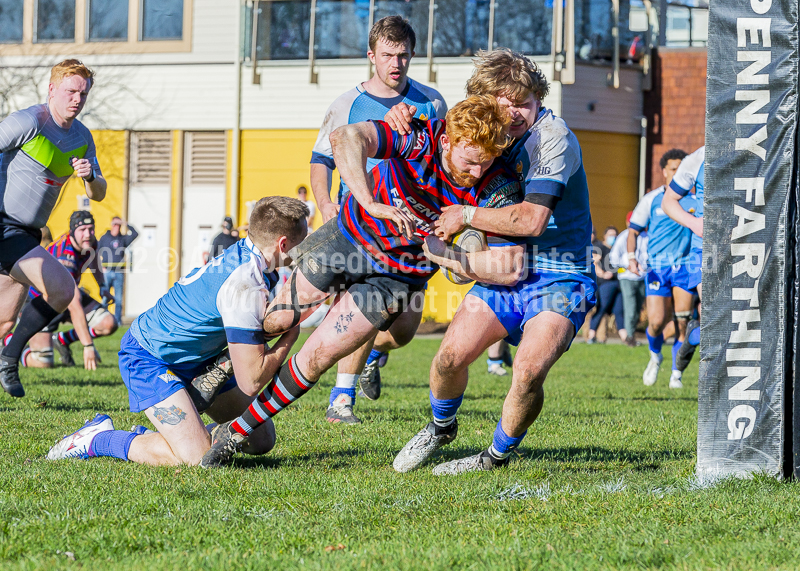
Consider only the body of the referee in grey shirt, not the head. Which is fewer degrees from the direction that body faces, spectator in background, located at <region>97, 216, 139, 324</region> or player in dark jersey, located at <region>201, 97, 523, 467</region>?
the player in dark jersey

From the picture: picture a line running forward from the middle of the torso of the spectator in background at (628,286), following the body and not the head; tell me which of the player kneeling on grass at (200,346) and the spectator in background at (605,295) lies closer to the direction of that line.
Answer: the player kneeling on grass

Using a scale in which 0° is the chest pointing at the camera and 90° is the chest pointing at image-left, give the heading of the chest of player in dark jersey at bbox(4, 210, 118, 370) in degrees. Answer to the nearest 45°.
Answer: approximately 315°

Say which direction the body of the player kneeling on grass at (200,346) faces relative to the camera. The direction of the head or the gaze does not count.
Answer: to the viewer's right

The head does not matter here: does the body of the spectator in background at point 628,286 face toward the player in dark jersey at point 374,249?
yes

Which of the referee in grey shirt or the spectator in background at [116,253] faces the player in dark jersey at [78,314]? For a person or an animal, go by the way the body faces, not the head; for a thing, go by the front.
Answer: the spectator in background

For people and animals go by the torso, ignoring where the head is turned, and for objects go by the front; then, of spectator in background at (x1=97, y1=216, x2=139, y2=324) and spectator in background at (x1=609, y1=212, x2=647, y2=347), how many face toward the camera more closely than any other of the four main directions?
2

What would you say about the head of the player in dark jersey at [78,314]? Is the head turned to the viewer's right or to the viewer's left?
to the viewer's right

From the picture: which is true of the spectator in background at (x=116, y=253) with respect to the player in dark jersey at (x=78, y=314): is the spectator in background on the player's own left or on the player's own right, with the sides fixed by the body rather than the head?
on the player's own left

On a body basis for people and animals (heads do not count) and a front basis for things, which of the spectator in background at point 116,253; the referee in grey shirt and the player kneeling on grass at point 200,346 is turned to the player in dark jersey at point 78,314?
the spectator in background
